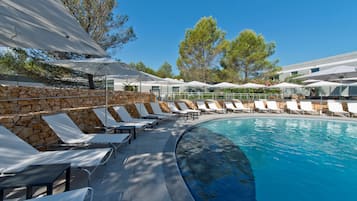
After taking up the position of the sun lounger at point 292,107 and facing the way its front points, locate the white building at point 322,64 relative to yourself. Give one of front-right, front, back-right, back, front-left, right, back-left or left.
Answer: back-left

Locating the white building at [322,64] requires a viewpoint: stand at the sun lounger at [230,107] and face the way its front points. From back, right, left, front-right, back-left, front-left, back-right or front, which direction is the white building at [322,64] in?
left

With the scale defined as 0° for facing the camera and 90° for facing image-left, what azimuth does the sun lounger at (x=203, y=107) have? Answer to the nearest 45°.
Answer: approximately 315°

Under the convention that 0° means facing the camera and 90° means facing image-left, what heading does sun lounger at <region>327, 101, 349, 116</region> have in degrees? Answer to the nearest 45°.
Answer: approximately 315°

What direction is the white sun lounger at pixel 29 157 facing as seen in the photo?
to the viewer's right

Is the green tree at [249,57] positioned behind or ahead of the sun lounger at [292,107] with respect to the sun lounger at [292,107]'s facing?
behind

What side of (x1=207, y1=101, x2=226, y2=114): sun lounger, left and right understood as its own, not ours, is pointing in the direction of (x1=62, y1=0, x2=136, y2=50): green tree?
right

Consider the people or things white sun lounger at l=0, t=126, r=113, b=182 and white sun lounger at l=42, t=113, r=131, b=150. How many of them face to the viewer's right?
2

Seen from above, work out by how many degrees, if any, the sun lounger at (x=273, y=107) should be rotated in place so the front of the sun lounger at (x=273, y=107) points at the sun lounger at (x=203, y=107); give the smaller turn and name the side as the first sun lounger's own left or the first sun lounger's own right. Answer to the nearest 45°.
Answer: approximately 90° to the first sun lounger's own right

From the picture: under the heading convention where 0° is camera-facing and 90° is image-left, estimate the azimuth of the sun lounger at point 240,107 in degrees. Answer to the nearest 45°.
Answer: approximately 315°
